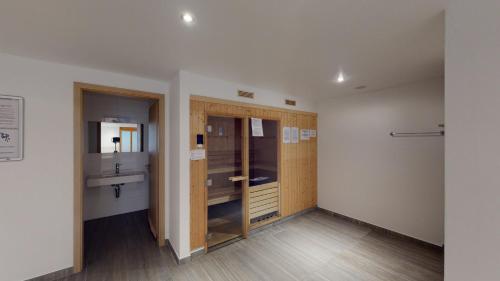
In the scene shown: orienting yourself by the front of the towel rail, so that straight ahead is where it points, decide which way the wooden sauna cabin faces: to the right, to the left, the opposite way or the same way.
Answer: to the left

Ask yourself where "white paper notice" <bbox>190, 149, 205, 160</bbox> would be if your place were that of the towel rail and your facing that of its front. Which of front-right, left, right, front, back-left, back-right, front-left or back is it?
front-right

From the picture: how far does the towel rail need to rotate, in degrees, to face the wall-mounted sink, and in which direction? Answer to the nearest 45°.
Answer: approximately 45° to its right

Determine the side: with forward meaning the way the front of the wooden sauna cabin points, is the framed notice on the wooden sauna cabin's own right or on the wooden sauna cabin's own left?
on the wooden sauna cabin's own right

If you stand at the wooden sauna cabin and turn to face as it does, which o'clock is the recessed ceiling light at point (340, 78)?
The recessed ceiling light is roughly at 11 o'clock from the wooden sauna cabin.

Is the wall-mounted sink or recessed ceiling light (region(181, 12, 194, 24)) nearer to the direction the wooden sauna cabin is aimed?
the recessed ceiling light

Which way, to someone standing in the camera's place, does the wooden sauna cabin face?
facing the viewer and to the right of the viewer

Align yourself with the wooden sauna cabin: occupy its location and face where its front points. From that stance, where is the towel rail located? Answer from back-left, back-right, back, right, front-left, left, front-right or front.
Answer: front-left

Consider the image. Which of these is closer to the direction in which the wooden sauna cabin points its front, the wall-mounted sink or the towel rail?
the towel rail
